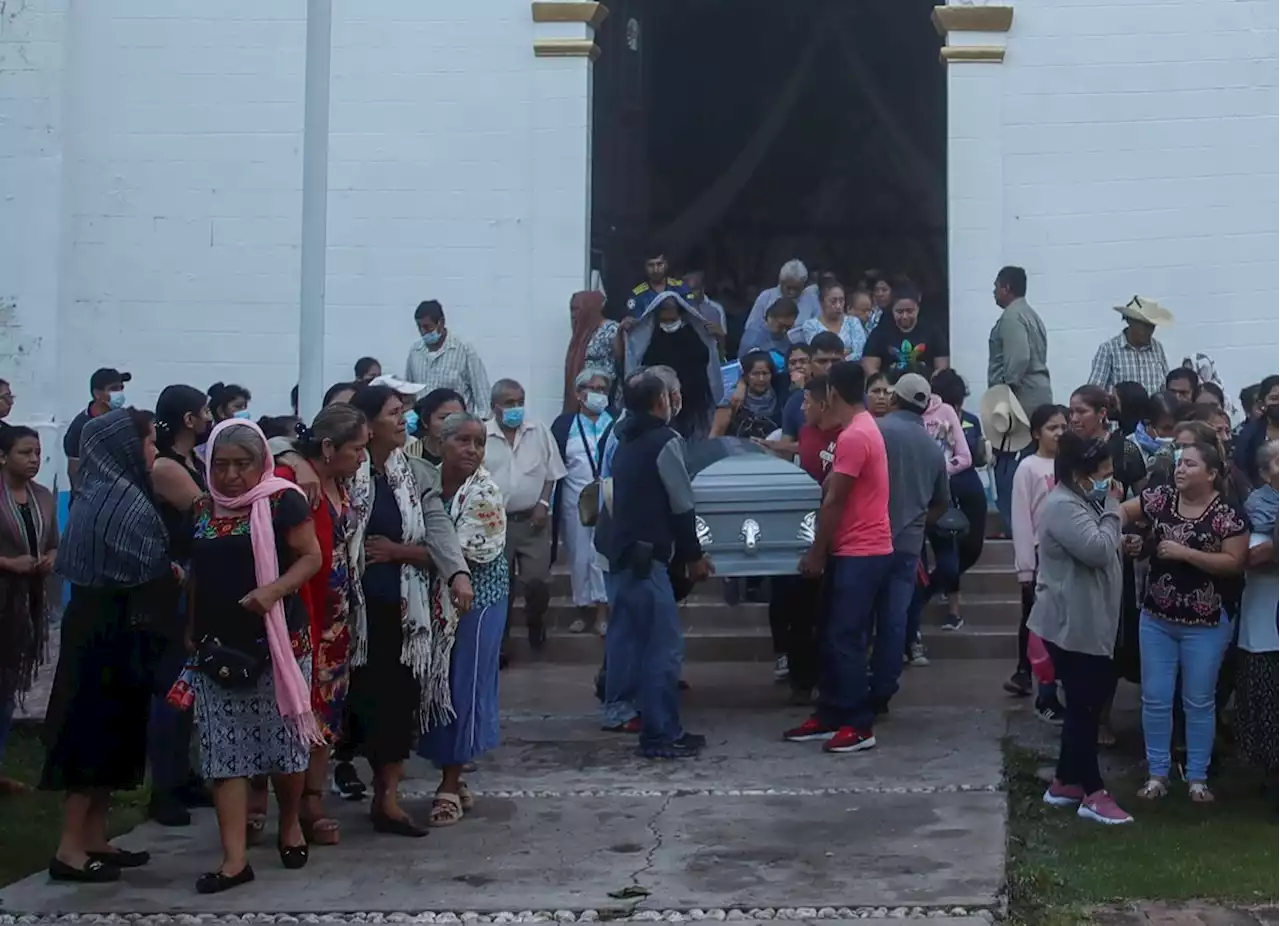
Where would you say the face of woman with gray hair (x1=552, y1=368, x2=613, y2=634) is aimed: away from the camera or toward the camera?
toward the camera

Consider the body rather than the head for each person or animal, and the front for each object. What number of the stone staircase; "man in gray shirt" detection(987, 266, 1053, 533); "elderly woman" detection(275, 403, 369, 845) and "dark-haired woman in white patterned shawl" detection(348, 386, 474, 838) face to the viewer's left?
1

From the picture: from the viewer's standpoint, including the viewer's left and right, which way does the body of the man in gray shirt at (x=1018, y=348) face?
facing to the left of the viewer

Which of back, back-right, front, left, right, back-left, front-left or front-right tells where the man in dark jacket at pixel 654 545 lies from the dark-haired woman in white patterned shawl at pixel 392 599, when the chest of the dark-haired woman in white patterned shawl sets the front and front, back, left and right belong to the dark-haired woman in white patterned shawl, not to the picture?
left

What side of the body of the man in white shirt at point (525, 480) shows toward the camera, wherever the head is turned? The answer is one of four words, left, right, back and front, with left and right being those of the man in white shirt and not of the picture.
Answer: front

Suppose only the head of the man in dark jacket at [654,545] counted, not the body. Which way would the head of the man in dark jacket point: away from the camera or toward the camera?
away from the camera

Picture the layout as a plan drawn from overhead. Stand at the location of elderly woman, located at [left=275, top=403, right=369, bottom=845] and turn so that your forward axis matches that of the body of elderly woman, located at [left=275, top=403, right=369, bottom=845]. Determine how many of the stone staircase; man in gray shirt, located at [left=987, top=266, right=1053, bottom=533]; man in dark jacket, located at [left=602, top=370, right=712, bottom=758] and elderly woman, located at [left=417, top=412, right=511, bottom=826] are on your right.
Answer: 0

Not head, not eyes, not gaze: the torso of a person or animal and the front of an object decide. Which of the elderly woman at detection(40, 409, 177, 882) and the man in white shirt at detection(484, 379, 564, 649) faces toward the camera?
the man in white shirt

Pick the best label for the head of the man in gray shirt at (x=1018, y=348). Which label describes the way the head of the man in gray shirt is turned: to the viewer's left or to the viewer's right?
to the viewer's left

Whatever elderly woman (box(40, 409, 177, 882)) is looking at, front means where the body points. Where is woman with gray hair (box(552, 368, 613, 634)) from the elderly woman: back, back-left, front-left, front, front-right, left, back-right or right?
front-left
